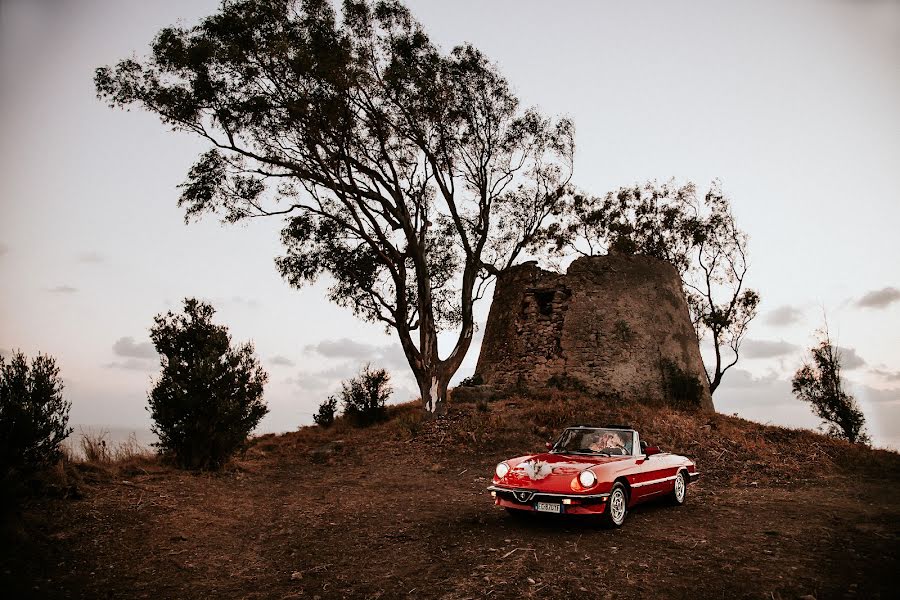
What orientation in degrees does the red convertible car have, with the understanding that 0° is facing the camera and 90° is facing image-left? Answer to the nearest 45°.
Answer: approximately 45°

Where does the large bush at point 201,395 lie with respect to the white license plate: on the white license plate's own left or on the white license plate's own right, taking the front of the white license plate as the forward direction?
on the white license plate's own right

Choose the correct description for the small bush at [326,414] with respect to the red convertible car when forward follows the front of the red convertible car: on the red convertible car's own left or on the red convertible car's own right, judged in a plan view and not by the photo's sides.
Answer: on the red convertible car's own right

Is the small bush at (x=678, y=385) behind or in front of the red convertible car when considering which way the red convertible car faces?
behind

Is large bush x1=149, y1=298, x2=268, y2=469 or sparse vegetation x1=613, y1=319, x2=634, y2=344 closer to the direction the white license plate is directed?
the large bush

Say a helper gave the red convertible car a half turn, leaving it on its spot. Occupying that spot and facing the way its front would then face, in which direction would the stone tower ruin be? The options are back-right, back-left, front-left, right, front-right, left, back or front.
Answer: front-left

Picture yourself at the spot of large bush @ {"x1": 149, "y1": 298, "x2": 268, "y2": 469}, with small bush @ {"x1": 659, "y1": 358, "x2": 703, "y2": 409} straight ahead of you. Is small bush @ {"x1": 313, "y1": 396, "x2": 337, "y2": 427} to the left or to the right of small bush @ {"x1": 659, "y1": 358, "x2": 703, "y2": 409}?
left

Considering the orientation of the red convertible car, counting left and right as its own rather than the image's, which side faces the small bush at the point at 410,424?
right

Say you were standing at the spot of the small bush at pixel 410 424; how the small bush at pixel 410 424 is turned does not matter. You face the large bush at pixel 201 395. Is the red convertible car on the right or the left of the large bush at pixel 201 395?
left

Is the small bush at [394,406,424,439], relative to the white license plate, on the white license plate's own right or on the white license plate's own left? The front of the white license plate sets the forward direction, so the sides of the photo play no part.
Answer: on the white license plate's own right
